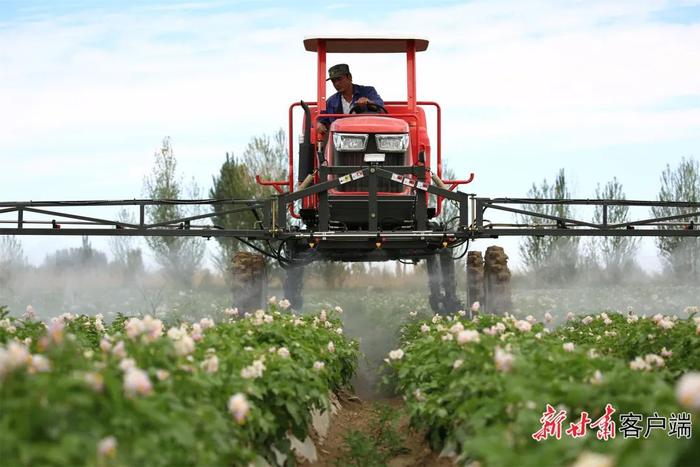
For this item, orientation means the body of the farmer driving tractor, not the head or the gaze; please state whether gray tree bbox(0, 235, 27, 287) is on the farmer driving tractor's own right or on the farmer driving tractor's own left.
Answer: on the farmer driving tractor's own right

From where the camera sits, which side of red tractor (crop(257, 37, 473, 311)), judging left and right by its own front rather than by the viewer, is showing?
front

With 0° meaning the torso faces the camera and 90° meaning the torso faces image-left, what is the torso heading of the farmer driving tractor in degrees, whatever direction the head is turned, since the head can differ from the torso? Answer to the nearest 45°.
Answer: approximately 45°

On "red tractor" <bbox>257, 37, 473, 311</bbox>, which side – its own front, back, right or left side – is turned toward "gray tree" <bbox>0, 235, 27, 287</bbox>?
back

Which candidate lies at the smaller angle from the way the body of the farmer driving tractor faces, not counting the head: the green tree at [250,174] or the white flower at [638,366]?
the white flower

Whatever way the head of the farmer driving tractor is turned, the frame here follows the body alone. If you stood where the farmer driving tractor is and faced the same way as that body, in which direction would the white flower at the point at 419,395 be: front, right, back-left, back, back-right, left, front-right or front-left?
front-left

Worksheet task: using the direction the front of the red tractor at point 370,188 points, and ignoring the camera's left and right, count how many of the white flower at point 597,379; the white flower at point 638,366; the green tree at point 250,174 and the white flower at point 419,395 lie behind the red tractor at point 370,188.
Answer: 1

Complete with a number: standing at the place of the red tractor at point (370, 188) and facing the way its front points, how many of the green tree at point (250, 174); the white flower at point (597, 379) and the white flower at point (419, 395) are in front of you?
2

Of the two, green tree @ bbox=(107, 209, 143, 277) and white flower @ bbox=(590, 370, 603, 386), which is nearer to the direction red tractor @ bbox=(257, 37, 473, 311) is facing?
the white flower

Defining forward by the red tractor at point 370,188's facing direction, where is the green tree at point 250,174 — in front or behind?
behind

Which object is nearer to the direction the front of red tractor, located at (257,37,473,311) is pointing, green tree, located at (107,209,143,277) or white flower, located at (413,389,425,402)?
the white flower

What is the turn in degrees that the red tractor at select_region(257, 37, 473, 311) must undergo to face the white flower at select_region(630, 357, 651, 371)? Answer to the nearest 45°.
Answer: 0° — it already faces it

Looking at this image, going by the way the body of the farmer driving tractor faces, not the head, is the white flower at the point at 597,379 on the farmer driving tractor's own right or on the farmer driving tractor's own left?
on the farmer driving tractor's own left

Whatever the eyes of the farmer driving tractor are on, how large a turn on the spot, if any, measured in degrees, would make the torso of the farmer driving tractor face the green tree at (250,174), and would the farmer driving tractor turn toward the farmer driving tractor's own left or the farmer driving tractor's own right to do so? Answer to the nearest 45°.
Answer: approximately 135° to the farmer driving tractor's own right
